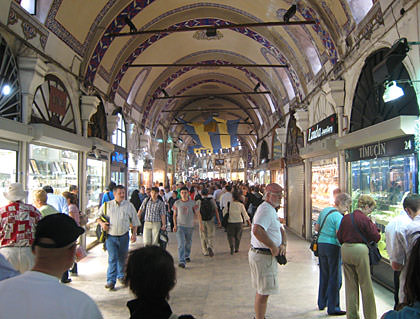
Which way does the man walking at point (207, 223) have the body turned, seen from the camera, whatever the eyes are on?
away from the camera

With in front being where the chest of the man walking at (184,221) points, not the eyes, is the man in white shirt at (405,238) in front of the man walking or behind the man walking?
in front

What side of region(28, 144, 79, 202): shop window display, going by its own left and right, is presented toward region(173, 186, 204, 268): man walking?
front

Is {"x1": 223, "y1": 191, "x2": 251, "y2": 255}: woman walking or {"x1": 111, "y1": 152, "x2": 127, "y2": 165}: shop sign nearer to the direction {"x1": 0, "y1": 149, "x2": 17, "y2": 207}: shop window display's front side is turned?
the woman walking

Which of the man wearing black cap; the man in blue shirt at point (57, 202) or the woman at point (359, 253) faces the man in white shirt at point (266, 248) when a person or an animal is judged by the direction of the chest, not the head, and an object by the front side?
the man wearing black cap

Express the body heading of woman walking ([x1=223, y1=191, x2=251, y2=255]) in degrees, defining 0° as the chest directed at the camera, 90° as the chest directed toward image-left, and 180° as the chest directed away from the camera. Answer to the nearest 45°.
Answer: approximately 180°

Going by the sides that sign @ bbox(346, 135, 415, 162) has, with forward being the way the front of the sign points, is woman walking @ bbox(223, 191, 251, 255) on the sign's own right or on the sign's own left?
on the sign's own right

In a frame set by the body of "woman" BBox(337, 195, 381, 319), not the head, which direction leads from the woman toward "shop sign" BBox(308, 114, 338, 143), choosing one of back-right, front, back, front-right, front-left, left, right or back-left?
front-left

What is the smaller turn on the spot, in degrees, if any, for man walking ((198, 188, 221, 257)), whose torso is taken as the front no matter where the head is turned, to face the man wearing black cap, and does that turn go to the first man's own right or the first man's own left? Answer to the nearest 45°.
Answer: approximately 180°

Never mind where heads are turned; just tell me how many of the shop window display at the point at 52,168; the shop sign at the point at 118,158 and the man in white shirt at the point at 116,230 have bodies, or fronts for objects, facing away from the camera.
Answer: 0

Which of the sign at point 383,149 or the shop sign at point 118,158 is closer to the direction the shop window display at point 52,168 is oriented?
the sign

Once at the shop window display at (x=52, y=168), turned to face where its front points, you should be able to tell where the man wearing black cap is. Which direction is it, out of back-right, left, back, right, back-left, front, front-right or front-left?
front-right

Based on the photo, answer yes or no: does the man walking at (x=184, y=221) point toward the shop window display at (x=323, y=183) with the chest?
no

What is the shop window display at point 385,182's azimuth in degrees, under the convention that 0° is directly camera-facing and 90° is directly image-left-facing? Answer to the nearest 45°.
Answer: approximately 45°
